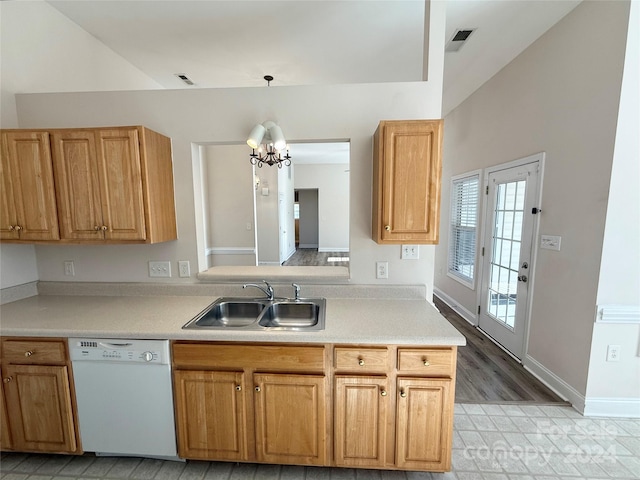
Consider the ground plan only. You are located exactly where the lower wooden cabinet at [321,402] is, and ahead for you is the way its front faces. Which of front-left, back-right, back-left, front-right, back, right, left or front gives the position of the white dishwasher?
right

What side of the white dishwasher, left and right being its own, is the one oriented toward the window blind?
left

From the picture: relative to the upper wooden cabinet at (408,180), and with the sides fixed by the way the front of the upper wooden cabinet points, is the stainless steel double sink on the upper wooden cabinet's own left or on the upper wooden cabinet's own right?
on the upper wooden cabinet's own right

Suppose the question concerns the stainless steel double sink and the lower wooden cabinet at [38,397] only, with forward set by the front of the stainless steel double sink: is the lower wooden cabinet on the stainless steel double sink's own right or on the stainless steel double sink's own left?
on the stainless steel double sink's own right

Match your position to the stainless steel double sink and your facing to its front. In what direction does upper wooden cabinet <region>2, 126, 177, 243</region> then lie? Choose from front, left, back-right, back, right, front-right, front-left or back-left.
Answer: right

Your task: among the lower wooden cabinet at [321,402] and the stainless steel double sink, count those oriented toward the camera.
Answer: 2
